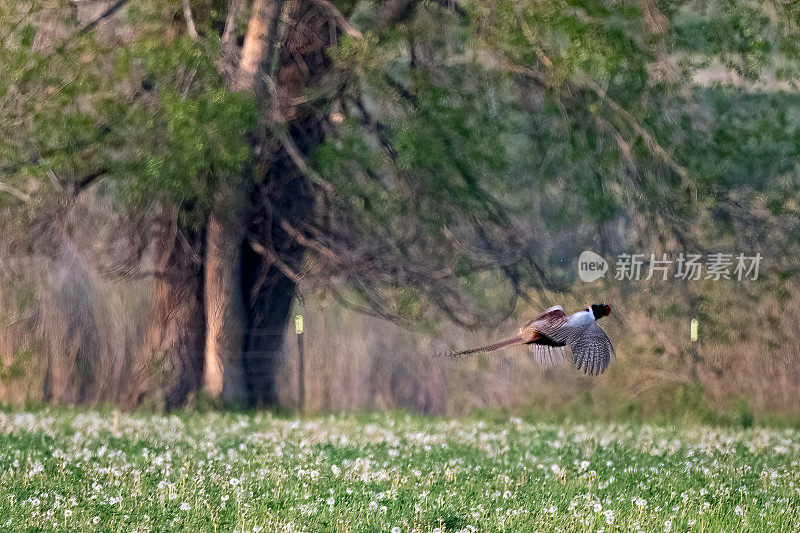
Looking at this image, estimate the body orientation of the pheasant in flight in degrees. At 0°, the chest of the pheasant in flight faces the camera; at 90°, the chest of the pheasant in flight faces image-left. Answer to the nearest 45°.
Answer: approximately 270°

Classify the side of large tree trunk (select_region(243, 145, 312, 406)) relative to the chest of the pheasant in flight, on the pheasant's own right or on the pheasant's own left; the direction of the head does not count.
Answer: on the pheasant's own left

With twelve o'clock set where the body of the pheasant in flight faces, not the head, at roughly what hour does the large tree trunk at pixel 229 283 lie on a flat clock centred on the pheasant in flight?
The large tree trunk is roughly at 8 o'clock from the pheasant in flight.
